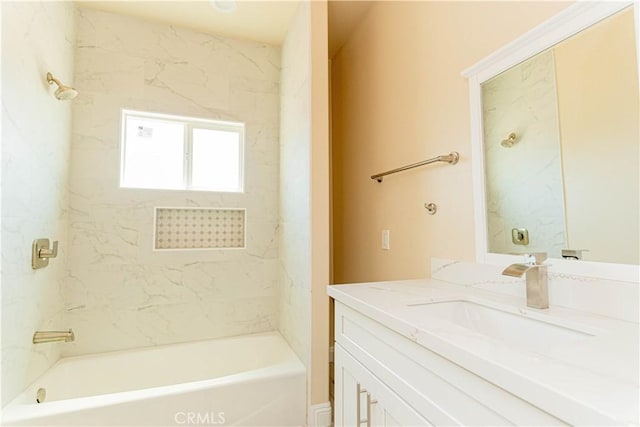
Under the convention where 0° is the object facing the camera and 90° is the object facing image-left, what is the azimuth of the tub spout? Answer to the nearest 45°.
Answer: approximately 270°

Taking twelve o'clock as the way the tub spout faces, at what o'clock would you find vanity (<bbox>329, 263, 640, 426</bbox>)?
The vanity is roughly at 2 o'clock from the tub spout.

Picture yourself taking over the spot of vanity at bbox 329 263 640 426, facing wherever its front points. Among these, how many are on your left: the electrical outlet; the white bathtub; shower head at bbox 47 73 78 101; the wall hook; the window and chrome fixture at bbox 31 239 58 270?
0

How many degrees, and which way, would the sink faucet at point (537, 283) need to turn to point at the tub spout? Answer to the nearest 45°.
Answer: approximately 45° to its right

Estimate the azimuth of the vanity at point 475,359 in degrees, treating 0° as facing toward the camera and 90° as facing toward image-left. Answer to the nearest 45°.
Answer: approximately 45°

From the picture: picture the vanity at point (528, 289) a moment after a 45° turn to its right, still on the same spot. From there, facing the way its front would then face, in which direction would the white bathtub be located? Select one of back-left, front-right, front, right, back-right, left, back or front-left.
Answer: front

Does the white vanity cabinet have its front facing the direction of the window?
no

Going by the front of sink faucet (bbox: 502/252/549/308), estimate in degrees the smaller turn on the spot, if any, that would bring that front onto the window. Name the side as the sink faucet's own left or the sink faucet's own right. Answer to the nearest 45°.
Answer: approximately 45° to the sink faucet's own right

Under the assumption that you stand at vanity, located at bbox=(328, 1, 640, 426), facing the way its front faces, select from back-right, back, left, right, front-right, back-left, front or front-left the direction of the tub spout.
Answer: front-right

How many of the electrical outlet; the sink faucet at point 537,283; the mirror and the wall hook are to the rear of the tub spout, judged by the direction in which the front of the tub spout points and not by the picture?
0

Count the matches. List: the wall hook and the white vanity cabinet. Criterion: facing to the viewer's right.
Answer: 0

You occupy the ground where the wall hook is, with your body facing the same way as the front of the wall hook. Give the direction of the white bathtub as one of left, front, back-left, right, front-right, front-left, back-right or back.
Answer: front-right

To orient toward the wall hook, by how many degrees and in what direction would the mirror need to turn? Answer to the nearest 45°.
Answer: approximately 90° to its right

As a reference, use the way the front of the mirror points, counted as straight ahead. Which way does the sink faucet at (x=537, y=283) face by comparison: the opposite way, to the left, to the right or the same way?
the same way
